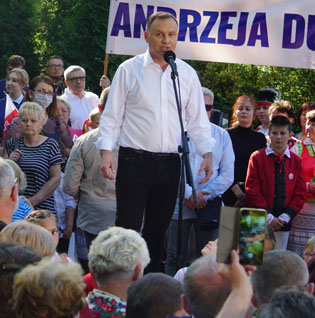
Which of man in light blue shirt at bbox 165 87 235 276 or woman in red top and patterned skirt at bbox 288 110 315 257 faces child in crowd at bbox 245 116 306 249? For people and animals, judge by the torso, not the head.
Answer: the woman in red top and patterned skirt

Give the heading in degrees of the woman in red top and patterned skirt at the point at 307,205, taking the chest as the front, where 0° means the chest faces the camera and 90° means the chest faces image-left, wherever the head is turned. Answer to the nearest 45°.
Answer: approximately 45°

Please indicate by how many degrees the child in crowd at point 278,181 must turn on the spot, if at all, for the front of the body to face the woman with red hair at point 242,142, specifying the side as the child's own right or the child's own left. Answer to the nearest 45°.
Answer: approximately 135° to the child's own right

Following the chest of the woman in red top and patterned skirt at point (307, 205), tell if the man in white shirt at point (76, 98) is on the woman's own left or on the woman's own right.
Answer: on the woman's own right

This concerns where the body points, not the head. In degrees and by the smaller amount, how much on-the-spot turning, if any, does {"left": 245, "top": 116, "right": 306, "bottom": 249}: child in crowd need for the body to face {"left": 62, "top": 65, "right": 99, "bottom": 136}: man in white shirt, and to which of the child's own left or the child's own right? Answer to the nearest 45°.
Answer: approximately 135° to the child's own right

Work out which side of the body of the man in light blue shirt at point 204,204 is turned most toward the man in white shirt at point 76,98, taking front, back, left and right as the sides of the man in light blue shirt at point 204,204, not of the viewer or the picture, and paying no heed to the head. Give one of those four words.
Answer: right

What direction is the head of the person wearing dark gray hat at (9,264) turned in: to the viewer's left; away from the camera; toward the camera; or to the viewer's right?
away from the camera
